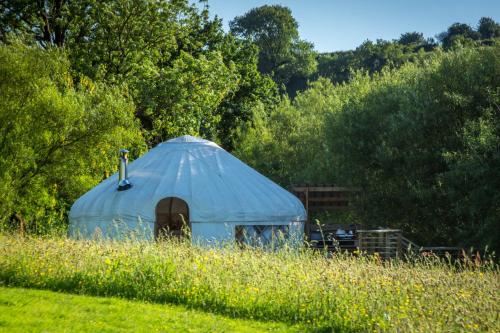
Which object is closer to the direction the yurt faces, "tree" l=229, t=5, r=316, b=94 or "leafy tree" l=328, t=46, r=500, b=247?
the leafy tree

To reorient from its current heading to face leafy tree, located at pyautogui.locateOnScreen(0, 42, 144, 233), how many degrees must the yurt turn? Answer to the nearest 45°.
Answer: approximately 90° to its right

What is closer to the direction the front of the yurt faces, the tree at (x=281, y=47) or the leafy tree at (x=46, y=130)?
the leafy tree

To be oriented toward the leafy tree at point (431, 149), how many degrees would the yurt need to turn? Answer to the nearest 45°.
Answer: approximately 90° to its left

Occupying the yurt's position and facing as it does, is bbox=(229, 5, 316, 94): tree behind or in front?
behind

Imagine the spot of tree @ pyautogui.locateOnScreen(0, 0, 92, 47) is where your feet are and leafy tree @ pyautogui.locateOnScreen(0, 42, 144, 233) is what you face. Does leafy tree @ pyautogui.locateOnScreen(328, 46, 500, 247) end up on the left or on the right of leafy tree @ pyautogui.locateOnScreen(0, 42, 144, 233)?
left

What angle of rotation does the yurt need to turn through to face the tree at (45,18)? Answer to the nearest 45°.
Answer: approximately 135° to its right

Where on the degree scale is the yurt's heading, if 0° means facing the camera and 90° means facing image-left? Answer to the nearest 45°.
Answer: approximately 0°
